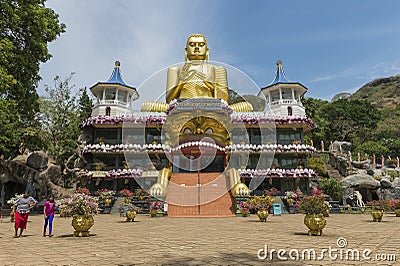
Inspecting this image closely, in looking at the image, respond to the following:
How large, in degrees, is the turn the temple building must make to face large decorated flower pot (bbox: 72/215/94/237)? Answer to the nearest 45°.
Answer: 0° — it already faces it

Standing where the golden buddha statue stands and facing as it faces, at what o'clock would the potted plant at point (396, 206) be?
The potted plant is roughly at 10 o'clock from the golden buddha statue.

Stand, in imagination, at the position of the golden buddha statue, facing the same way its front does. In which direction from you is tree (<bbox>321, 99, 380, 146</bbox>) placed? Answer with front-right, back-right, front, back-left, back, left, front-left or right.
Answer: back-left

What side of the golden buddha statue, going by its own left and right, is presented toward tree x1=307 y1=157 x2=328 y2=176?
left

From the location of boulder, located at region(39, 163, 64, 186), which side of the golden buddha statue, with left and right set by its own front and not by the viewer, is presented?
right

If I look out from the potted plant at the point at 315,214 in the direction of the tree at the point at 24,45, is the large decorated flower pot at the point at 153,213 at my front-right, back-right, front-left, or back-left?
front-right

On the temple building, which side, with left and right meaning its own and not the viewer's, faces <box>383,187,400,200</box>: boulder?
left

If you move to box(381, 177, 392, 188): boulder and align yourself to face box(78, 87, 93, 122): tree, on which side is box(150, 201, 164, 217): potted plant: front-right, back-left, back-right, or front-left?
front-left

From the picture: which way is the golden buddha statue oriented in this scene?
toward the camera

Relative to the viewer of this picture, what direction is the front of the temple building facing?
facing the viewer

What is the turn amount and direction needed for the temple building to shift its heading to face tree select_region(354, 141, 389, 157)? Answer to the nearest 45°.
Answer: approximately 135° to its left

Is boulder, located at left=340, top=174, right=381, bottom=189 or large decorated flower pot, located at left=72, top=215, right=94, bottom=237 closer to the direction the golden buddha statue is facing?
the large decorated flower pot

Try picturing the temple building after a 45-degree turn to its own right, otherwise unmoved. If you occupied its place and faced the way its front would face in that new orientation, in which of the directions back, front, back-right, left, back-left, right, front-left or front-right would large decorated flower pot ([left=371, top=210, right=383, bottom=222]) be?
left

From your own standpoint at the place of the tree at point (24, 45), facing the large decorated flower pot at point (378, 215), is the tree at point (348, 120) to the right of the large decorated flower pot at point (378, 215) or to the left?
left

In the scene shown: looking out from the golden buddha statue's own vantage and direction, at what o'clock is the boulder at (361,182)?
The boulder is roughly at 9 o'clock from the golden buddha statue.
